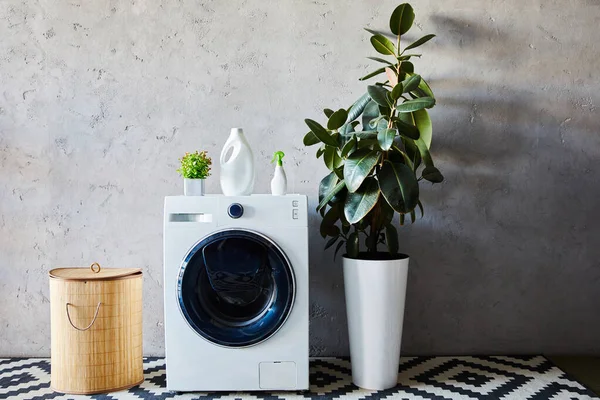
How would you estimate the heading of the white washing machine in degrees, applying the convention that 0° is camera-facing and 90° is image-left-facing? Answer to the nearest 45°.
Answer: approximately 0°

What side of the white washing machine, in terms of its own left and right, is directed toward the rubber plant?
left

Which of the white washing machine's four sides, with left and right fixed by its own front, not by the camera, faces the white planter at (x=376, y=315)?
left

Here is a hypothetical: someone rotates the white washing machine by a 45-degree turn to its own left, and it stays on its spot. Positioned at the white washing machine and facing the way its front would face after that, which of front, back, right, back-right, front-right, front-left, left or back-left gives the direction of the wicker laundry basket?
back-right
